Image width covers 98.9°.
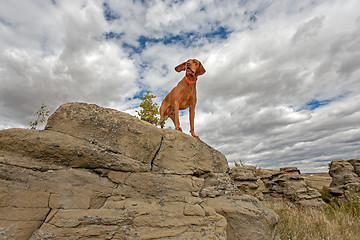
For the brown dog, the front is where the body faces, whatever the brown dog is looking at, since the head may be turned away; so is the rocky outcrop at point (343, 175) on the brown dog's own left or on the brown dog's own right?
on the brown dog's own left

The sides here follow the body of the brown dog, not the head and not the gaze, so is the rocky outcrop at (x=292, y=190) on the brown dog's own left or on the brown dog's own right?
on the brown dog's own left

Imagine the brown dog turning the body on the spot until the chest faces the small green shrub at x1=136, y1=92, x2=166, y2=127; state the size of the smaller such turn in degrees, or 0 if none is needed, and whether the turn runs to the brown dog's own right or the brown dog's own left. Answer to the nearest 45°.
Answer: approximately 180°

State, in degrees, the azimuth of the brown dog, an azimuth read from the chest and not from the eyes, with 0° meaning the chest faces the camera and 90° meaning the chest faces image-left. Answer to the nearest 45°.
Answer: approximately 315°

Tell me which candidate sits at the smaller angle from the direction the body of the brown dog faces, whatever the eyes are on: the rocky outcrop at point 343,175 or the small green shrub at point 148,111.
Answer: the rocky outcrop
